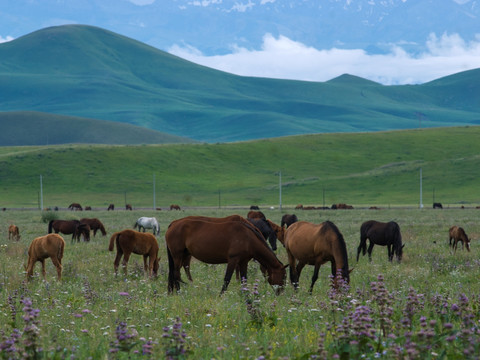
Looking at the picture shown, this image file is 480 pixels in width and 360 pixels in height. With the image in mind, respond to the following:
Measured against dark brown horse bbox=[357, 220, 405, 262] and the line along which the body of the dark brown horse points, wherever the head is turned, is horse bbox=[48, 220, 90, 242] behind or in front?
behind

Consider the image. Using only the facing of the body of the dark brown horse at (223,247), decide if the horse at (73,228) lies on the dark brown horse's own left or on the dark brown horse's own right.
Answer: on the dark brown horse's own left

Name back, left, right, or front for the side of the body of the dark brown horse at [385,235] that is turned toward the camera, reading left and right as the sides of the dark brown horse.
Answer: right

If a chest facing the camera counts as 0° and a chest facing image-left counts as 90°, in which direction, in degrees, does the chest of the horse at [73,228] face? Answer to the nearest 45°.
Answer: approximately 270°

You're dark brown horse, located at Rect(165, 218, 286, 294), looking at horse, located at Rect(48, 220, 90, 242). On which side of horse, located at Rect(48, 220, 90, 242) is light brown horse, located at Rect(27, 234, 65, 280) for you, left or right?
left

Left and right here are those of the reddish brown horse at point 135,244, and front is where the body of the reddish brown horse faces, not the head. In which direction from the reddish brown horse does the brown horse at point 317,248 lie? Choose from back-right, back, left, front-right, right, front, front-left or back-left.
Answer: front-right

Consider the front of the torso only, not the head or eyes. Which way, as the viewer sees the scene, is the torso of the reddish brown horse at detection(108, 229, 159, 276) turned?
to the viewer's right

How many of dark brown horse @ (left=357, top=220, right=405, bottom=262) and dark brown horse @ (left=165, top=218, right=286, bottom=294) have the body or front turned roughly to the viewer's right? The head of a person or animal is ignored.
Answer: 2

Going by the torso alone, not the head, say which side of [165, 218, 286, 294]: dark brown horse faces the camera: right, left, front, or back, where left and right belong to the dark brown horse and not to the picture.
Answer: right

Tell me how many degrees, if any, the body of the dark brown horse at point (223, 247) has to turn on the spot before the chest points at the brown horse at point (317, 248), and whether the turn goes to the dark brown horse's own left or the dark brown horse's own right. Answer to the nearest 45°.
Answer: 0° — it already faces it
